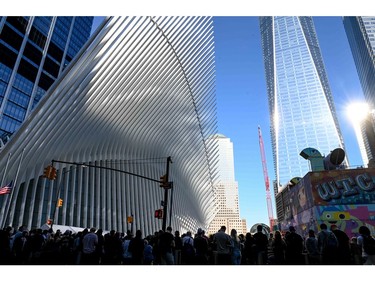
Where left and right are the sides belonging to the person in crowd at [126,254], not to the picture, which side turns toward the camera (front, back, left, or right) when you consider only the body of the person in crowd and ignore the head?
back

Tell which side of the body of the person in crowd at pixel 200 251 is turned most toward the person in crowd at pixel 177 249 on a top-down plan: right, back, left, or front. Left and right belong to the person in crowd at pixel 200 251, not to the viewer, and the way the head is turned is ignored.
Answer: left

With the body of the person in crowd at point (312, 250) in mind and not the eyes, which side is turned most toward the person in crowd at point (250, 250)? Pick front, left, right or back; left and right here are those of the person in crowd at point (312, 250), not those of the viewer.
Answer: left

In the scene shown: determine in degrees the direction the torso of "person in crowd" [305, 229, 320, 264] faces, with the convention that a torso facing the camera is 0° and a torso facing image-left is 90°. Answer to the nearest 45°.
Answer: approximately 180°

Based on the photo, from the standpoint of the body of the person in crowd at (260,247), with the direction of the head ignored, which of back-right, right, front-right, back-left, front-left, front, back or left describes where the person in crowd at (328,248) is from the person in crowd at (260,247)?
back-right

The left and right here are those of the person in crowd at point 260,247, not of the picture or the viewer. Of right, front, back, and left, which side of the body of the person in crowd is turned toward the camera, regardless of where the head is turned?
back

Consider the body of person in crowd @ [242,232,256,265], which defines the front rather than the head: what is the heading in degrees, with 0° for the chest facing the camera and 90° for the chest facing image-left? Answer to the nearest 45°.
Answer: approximately 180°

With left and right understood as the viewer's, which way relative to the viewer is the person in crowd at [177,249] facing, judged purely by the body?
facing away from the viewer

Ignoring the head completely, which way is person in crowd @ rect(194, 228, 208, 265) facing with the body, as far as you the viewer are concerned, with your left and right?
facing away from the viewer

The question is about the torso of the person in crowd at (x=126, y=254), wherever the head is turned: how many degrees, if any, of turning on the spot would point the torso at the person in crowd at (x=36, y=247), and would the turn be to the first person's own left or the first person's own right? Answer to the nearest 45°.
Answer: approximately 45° to the first person's own left

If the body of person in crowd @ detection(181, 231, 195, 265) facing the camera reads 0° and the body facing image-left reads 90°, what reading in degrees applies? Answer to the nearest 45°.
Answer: approximately 180°

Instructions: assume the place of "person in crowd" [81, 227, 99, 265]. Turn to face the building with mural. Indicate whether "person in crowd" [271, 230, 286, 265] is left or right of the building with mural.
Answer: right
